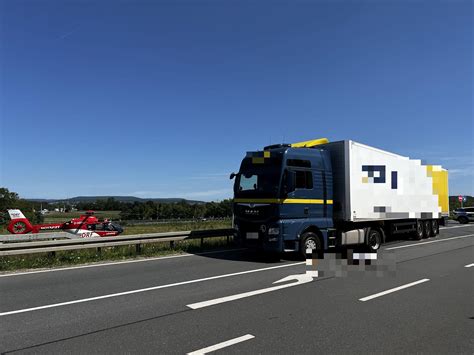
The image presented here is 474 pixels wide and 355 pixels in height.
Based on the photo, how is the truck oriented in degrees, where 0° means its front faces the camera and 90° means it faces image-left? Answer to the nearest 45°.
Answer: approximately 45°
